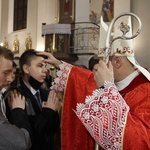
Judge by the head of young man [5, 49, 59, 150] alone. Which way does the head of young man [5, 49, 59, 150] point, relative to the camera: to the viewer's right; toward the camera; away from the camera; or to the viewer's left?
to the viewer's right

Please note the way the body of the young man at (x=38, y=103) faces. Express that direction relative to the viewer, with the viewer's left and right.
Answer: facing the viewer and to the right of the viewer

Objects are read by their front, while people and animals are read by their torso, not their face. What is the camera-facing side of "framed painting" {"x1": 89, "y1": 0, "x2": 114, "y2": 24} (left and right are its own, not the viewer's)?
front

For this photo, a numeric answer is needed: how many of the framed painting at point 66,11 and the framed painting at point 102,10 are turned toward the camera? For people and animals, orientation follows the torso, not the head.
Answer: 2

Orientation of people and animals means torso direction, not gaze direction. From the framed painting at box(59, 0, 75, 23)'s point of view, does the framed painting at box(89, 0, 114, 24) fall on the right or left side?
on its left

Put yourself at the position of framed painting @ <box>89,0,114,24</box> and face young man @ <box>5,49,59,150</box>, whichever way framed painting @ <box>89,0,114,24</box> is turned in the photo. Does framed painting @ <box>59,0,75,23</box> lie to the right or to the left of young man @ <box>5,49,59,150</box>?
right

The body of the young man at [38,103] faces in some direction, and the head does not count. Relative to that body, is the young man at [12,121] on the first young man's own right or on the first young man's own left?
on the first young man's own right

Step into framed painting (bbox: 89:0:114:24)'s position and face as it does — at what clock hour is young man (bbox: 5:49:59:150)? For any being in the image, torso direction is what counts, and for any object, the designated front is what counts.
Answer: The young man is roughly at 12 o'clock from the framed painting.

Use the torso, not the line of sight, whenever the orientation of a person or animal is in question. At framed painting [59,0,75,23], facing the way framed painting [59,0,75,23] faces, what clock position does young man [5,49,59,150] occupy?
The young man is roughly at 12 o'clock from the framed painting.

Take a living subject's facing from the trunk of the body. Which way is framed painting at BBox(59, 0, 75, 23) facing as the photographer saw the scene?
facing the viewer

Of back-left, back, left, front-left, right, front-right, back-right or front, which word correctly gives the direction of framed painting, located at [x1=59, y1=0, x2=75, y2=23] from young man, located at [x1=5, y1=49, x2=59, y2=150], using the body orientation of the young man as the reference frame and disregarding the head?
back-left

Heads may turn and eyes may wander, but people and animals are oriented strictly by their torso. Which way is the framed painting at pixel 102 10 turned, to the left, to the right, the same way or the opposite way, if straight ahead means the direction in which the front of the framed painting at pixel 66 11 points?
the same way

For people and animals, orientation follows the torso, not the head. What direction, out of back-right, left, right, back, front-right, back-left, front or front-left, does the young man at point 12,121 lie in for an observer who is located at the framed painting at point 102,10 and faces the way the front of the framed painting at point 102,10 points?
front

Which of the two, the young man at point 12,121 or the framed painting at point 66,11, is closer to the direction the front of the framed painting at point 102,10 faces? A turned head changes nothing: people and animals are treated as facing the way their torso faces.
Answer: the young man
